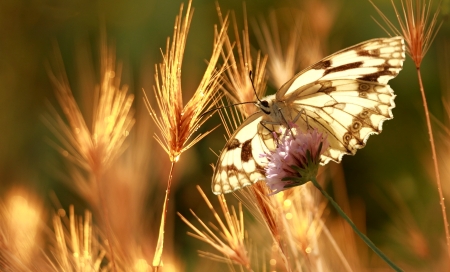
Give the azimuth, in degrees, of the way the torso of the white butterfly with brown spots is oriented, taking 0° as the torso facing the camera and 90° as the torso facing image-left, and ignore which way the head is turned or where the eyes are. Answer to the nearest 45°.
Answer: approximately 90°
